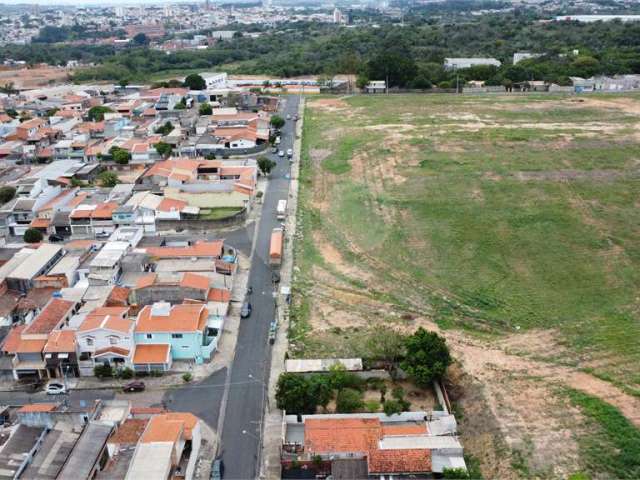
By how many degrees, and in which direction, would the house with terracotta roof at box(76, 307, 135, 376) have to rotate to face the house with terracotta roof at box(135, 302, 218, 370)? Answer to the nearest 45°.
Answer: approximately 90° to its left

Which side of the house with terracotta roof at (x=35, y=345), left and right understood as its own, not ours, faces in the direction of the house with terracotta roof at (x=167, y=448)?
front

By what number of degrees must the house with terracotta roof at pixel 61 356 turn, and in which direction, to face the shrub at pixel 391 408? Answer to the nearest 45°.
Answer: approximately 45° to its left

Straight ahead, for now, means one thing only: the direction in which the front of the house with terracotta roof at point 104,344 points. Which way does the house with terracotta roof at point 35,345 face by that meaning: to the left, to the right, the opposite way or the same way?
the same way

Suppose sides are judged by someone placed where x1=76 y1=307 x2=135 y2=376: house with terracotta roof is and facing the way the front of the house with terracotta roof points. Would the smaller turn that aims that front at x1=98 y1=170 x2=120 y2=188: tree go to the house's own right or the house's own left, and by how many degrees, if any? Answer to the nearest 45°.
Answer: approximately 180°

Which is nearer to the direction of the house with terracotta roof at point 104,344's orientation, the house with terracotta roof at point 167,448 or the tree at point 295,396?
the house with terracotta roof

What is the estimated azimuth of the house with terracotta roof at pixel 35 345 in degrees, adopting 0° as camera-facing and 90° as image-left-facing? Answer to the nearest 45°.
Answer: approximately 0°

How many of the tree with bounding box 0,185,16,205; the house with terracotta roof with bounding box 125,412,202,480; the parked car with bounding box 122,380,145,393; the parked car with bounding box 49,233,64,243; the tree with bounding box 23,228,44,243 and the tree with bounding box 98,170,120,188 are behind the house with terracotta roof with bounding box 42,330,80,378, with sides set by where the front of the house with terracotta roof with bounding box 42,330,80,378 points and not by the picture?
4

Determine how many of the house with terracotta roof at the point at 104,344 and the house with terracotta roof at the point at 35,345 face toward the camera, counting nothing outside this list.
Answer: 2

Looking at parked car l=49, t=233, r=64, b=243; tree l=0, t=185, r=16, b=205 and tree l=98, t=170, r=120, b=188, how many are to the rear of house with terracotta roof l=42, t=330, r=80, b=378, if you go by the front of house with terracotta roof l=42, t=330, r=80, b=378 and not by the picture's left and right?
3

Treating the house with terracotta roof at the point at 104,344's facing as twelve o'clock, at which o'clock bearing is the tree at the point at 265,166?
The tree is roughly at 7 o'clock from the house with terracotta roof.

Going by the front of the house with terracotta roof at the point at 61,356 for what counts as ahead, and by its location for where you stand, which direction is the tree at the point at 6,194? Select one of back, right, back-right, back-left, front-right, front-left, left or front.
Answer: back

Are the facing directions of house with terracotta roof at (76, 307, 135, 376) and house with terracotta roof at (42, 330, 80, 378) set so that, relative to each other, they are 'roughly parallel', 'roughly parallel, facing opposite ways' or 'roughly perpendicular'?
roughly parallel

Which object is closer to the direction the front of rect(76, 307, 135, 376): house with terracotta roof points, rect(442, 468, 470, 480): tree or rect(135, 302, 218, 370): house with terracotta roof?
the tree

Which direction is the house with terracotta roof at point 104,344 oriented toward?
toward the camera

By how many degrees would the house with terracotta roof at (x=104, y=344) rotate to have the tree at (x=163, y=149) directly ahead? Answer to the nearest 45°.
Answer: approximately 180°
